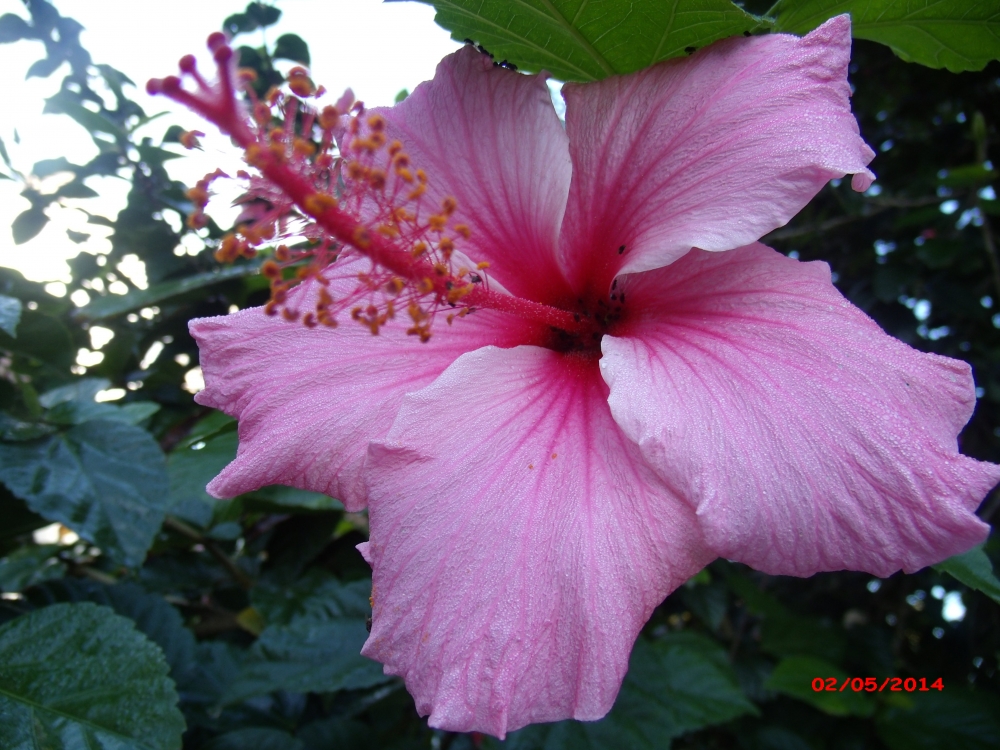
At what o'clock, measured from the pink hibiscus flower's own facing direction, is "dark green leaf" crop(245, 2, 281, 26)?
The dark green leaf is roughly at 4 o'clock from the pink hibiscus flower.

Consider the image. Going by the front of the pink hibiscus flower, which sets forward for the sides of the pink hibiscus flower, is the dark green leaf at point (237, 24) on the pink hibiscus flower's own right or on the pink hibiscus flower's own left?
on the pink hibiscus flower's own right

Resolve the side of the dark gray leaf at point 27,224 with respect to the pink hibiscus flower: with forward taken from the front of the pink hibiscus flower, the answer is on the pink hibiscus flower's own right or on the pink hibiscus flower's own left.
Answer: on the pink hibiscus flower's own right

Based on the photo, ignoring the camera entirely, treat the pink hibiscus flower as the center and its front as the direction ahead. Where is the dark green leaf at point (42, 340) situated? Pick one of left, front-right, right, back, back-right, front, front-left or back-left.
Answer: right

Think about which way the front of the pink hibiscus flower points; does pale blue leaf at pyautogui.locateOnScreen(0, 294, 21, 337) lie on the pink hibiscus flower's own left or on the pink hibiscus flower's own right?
on the pink hibiscus flower's own right

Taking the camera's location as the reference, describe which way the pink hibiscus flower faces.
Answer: facing the viewer and to the left of the viewer
